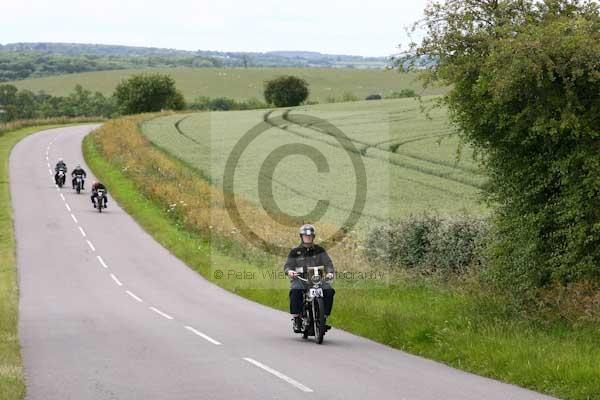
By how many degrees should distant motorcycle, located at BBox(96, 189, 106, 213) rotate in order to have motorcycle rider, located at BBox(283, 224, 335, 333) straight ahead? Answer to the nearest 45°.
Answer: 0° — it already faces them

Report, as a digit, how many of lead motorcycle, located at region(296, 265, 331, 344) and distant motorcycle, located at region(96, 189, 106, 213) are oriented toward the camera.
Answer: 2

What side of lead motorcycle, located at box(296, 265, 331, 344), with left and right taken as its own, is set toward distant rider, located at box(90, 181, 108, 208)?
back

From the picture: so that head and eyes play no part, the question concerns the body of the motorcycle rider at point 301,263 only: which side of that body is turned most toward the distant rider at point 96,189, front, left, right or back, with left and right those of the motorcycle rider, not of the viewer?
back

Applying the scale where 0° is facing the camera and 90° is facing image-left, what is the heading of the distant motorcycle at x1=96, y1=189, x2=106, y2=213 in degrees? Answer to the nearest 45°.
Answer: approximately 0°

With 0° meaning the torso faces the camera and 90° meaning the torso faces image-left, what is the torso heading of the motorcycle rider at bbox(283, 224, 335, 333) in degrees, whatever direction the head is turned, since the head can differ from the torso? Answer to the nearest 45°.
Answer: approximately 0°
